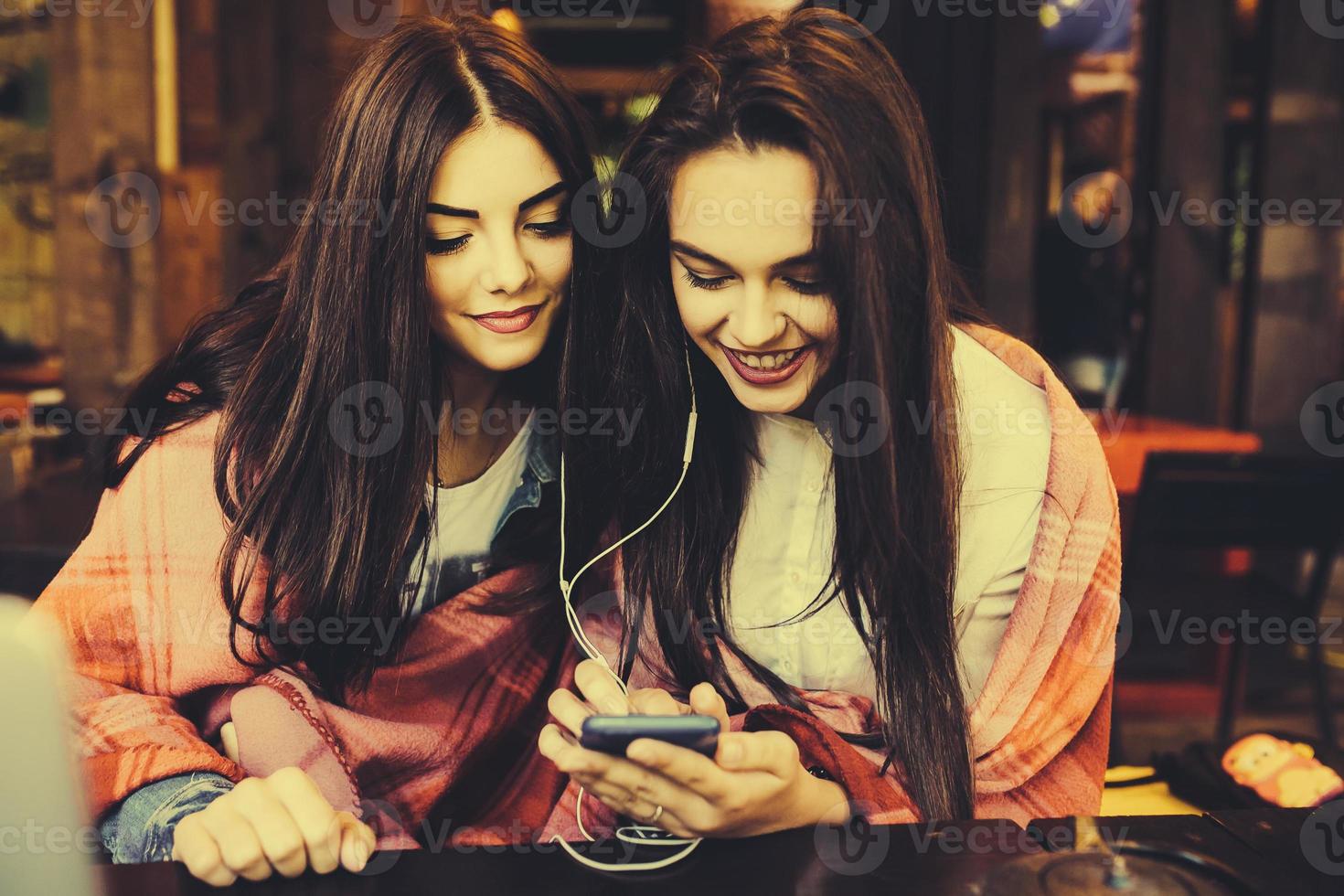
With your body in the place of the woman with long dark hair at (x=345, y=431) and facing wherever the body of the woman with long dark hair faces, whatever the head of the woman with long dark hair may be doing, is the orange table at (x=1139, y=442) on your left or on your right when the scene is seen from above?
on your left

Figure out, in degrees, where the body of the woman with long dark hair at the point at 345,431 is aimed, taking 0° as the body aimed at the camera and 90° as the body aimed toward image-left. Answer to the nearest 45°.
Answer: approximately 315°

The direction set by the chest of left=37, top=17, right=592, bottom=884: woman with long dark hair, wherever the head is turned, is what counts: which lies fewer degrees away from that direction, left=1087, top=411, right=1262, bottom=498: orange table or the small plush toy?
the small plush toy
